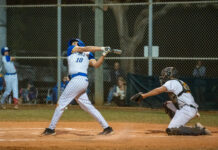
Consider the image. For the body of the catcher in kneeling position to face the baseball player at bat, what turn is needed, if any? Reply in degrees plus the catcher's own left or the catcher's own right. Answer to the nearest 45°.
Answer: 0° — they already face them

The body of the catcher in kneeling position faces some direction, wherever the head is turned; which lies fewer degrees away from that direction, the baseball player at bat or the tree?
the baseball player at bat

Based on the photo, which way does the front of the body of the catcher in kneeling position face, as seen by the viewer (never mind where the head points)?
to the viewer's left

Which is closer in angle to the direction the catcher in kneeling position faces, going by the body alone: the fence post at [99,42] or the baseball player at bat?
the baseball player at bat

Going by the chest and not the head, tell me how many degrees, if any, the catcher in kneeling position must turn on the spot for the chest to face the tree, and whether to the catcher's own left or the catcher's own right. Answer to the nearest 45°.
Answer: approximately 90° to the catcher's own right

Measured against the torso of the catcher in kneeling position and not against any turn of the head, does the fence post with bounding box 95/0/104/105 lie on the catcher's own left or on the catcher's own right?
on the catcher's own right
